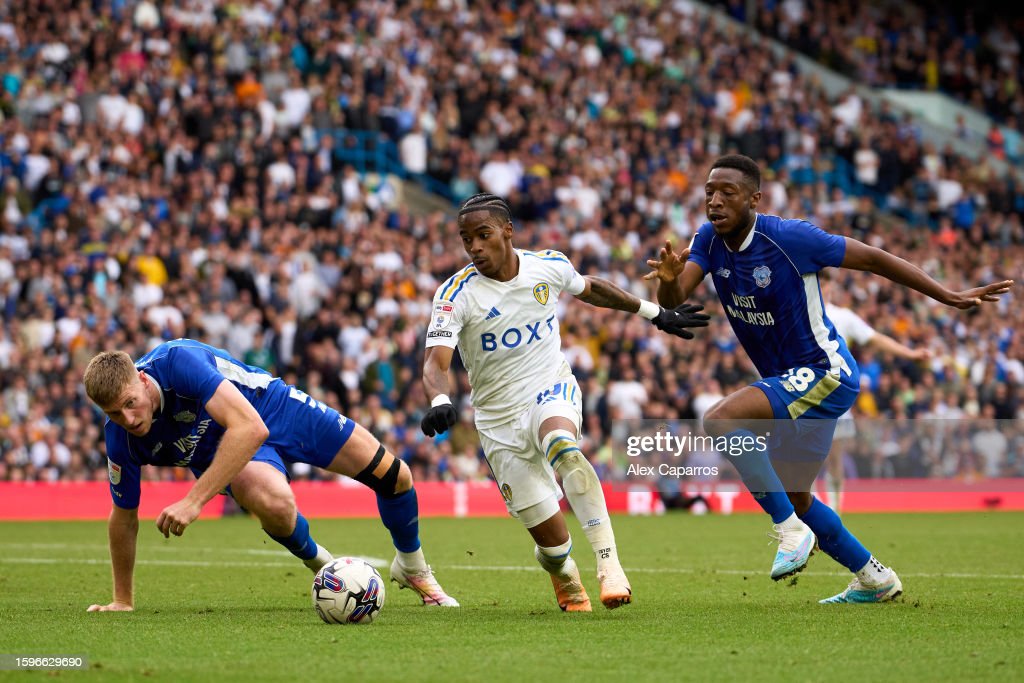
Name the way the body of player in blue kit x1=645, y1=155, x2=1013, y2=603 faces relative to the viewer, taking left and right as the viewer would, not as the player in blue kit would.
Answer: facing the viewer and to the left of the viewer

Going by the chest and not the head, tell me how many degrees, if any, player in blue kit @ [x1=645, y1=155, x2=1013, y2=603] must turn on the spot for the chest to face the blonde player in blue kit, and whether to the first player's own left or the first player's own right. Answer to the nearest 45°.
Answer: approximately 45° to the first player's own right

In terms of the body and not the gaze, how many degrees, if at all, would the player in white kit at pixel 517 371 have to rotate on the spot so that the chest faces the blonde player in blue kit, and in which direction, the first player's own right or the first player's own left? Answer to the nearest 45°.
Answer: approximately 90° to the first player's own right

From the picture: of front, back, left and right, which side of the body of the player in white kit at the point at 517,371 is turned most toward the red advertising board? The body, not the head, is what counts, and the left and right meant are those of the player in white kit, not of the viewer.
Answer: back

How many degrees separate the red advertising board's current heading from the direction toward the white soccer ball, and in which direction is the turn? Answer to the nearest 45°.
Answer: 0° — it already faces it

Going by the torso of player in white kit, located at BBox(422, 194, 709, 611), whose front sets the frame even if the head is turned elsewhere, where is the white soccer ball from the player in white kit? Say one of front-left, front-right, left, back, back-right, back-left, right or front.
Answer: front-right

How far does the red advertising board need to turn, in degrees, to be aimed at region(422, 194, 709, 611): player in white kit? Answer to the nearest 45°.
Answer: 0° — it already faces them

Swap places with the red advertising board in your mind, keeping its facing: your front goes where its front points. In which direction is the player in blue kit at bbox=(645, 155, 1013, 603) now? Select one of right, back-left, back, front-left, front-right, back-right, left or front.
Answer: front

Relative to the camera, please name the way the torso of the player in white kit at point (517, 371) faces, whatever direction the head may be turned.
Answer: toward the camera

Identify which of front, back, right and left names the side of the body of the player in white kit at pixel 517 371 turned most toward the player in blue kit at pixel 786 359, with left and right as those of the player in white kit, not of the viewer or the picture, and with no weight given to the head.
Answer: left

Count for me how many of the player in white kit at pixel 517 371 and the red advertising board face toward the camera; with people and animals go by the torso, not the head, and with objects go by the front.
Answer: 2

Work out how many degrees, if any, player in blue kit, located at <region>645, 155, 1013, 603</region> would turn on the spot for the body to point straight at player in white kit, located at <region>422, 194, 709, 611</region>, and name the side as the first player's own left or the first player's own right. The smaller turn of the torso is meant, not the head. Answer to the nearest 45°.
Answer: approximately 45° to the first player's own right

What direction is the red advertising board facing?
toward the camera
